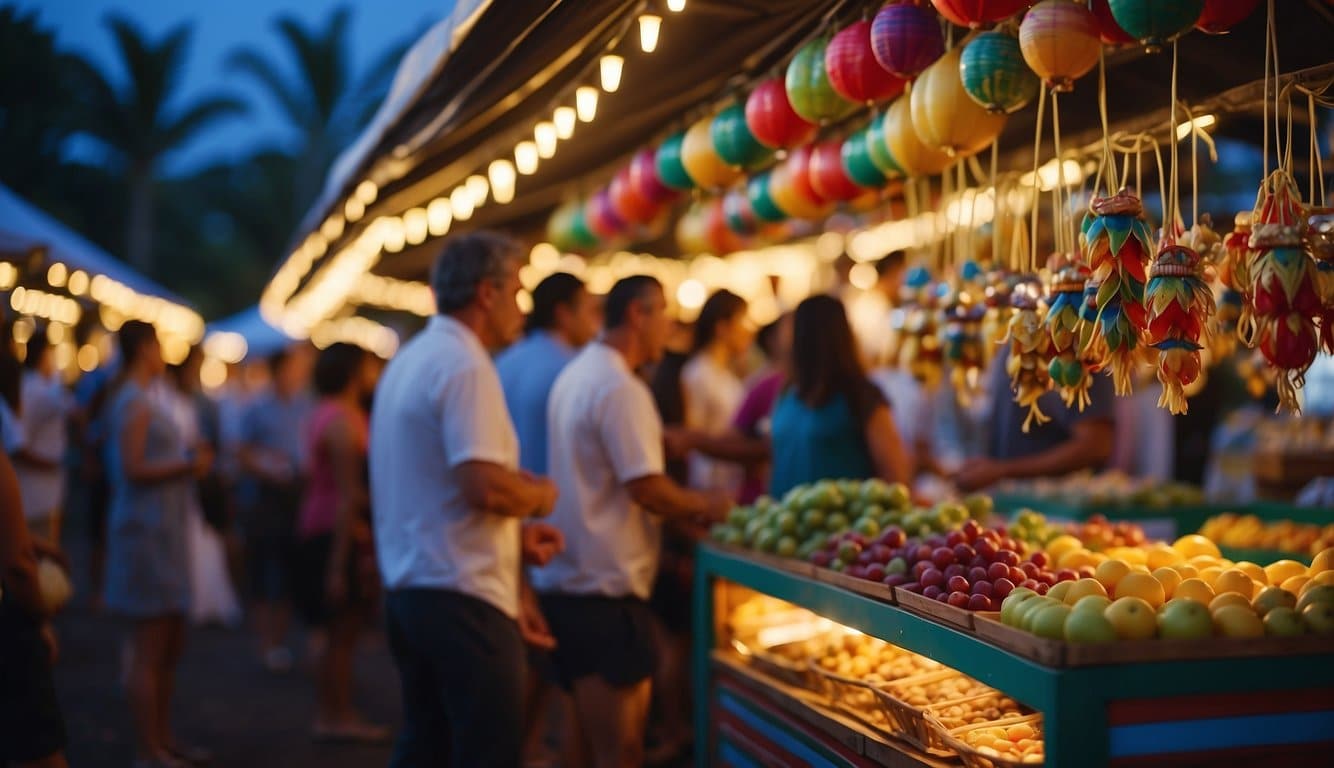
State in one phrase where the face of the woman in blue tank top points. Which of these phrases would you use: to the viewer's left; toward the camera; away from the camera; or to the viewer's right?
away from the camera

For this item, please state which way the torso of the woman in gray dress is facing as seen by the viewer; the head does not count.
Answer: to the viewer's right

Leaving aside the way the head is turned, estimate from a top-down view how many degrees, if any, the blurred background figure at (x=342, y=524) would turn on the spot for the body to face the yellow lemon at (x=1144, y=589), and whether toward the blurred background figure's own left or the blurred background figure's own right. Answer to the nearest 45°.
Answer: approximately 45° to the blurred background figure's own right

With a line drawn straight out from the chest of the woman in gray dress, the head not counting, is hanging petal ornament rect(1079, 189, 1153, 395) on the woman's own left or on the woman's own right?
on the woman's own right

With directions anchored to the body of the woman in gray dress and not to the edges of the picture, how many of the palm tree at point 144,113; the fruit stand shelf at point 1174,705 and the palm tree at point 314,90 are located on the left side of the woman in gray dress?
2

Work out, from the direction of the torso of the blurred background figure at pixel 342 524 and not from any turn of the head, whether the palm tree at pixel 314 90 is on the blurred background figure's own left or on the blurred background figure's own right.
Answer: on the blurred background figure's own left

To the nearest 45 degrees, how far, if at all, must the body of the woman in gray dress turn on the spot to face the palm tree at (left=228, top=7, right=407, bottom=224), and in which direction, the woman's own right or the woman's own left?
approximately 90° to the woman's own left

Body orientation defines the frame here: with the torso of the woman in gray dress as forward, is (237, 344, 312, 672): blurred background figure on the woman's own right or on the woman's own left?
on the woman's own left

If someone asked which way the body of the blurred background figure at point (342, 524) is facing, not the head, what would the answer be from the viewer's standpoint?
to the viewer's right

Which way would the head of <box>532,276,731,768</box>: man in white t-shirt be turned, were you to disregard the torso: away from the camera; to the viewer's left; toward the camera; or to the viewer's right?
to the viewer's right
